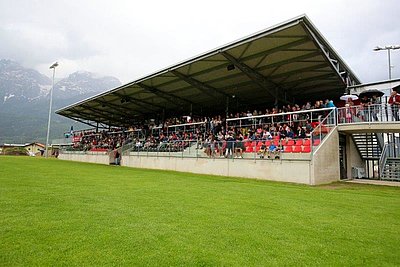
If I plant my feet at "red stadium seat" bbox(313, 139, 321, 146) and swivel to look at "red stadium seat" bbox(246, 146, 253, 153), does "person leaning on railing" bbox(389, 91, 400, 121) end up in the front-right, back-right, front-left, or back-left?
back-right

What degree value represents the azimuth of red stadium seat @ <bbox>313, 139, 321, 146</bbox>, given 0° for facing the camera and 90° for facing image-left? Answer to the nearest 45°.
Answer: approximately 45°

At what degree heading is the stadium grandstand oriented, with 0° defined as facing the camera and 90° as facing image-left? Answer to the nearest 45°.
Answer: approximately 45°
